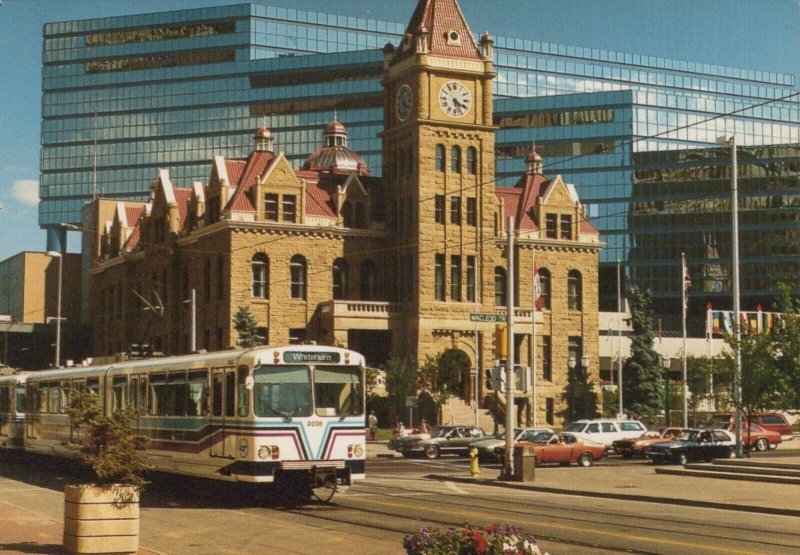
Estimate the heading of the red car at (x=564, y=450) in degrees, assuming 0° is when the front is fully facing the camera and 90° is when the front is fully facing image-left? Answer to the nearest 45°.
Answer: approximately 90°

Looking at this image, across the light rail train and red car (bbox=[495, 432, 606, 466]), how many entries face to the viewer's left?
1

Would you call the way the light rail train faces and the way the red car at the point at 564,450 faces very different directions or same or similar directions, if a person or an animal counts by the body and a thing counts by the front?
very different directions

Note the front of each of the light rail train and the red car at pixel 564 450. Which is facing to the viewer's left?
the red car

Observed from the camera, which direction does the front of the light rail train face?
facing the viewer and to the right of the viewer

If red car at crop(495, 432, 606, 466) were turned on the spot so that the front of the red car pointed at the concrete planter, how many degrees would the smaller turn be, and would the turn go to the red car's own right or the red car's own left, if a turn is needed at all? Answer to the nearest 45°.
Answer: approximately 90° to the red car's own left

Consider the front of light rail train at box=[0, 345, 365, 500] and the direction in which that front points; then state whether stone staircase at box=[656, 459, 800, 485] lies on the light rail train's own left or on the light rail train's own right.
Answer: on the light rail train's own left

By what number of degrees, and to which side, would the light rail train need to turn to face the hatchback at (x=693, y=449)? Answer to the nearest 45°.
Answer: approximately 90° to its left

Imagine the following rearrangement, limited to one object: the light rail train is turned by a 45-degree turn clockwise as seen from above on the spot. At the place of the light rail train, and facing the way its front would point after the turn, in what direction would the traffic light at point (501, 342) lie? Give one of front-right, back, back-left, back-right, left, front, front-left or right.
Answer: back-left

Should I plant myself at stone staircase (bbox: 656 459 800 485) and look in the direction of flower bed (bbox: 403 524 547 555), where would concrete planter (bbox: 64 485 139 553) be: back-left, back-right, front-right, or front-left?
front-right

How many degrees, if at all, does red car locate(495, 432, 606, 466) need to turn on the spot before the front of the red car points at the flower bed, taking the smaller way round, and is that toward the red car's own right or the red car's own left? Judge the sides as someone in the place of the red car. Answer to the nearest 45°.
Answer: approximately 90° to the red car's own left
